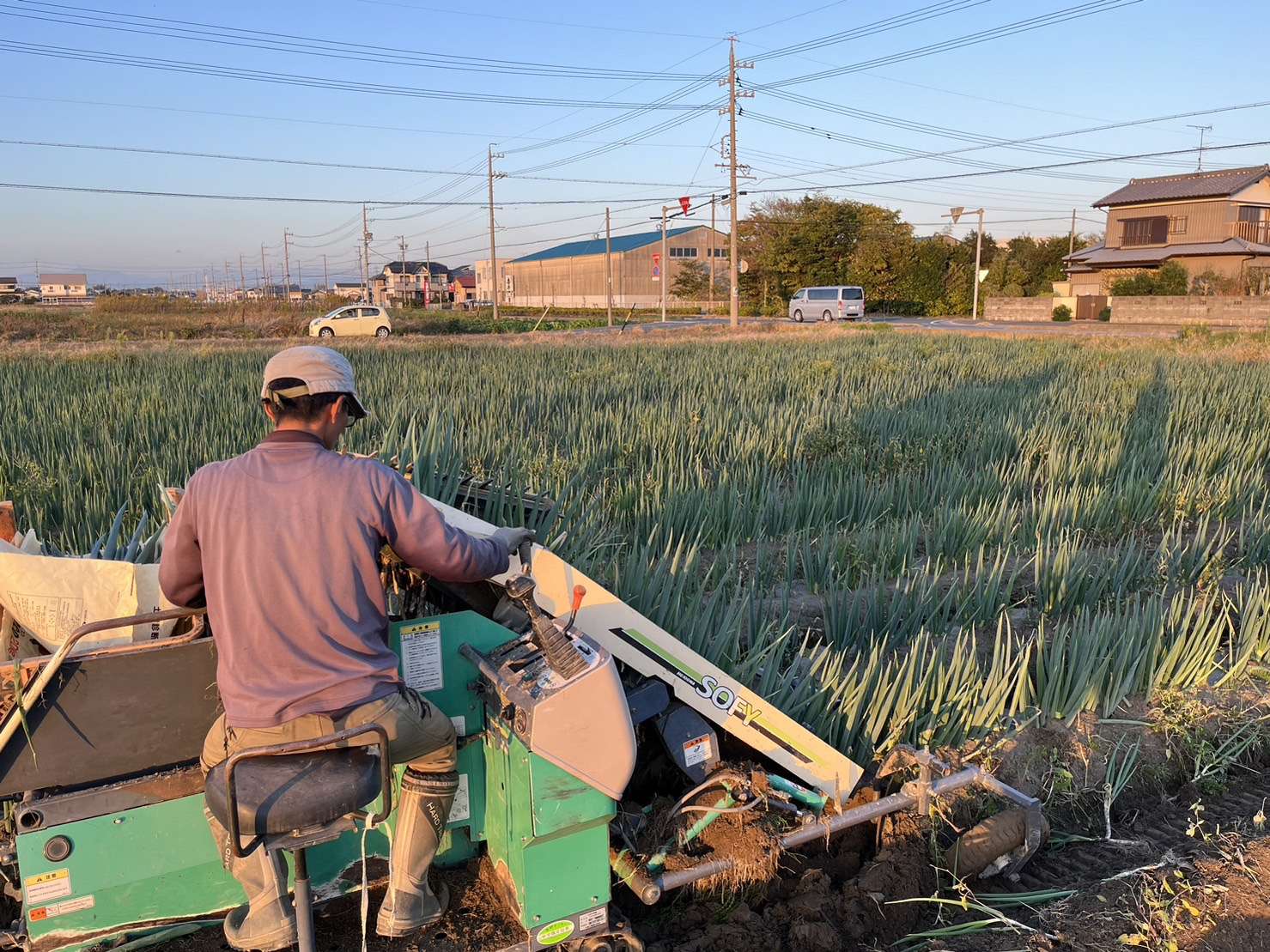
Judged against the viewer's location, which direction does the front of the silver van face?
facing away from the viewer and to the left of the viewer

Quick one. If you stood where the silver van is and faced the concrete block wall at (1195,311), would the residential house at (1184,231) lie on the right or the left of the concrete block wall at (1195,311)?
left

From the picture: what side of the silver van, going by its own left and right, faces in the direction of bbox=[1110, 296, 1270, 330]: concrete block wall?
back

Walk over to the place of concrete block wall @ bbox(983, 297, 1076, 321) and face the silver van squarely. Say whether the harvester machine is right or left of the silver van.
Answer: left

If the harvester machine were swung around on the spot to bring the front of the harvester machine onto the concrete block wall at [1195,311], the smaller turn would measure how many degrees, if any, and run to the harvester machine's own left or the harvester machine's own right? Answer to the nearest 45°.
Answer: approximately 45° to the harvester machine's own left

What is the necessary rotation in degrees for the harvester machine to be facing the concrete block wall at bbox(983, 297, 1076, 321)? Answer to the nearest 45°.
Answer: approximately 45° to its left

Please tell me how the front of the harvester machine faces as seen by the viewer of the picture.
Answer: facing to the right of the viewer

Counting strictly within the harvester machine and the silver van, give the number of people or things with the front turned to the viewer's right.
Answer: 1

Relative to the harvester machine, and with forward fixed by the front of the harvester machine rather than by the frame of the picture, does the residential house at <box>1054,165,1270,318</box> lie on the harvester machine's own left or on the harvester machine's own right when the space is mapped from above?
on the harvester machine's own left
